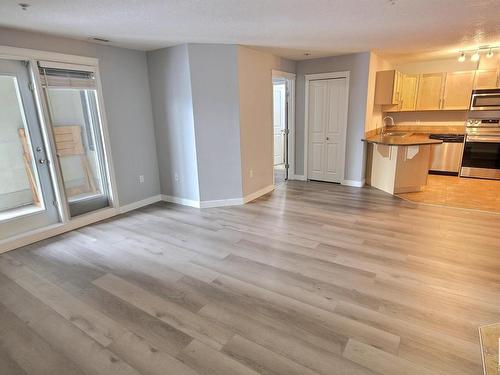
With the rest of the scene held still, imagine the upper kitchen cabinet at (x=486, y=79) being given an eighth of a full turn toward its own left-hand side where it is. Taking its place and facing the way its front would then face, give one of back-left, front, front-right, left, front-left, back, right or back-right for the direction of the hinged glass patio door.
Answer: right

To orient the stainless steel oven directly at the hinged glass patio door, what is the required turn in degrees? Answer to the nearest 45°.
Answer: approximately 45° to its right

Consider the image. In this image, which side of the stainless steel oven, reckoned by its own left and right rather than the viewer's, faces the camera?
front

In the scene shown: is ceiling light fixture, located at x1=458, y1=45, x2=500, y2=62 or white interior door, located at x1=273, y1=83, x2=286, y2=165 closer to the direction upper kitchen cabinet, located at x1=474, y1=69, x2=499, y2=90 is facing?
the ceiling light fixture

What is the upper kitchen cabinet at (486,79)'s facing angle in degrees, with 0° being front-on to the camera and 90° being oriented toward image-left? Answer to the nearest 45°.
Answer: approximately 0°

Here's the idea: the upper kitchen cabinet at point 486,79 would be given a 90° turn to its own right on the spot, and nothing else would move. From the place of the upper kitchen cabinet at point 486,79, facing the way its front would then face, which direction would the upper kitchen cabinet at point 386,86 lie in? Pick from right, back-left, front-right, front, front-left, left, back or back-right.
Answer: front-left

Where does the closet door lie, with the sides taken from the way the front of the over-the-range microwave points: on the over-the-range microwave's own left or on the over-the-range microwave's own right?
on the over-the-range microwave's own right

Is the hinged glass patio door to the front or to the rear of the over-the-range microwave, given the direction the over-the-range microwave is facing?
to the front

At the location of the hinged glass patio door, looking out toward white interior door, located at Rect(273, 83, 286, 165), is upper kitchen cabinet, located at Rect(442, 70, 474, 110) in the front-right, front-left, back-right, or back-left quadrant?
front-right

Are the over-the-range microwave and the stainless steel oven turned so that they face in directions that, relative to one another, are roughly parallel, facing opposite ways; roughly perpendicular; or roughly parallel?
roughly parallel

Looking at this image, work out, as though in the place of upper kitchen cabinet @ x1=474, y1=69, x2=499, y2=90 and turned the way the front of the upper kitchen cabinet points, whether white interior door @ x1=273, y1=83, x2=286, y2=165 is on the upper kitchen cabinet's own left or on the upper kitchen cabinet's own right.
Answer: on the upper kitchen cabinet's own right
